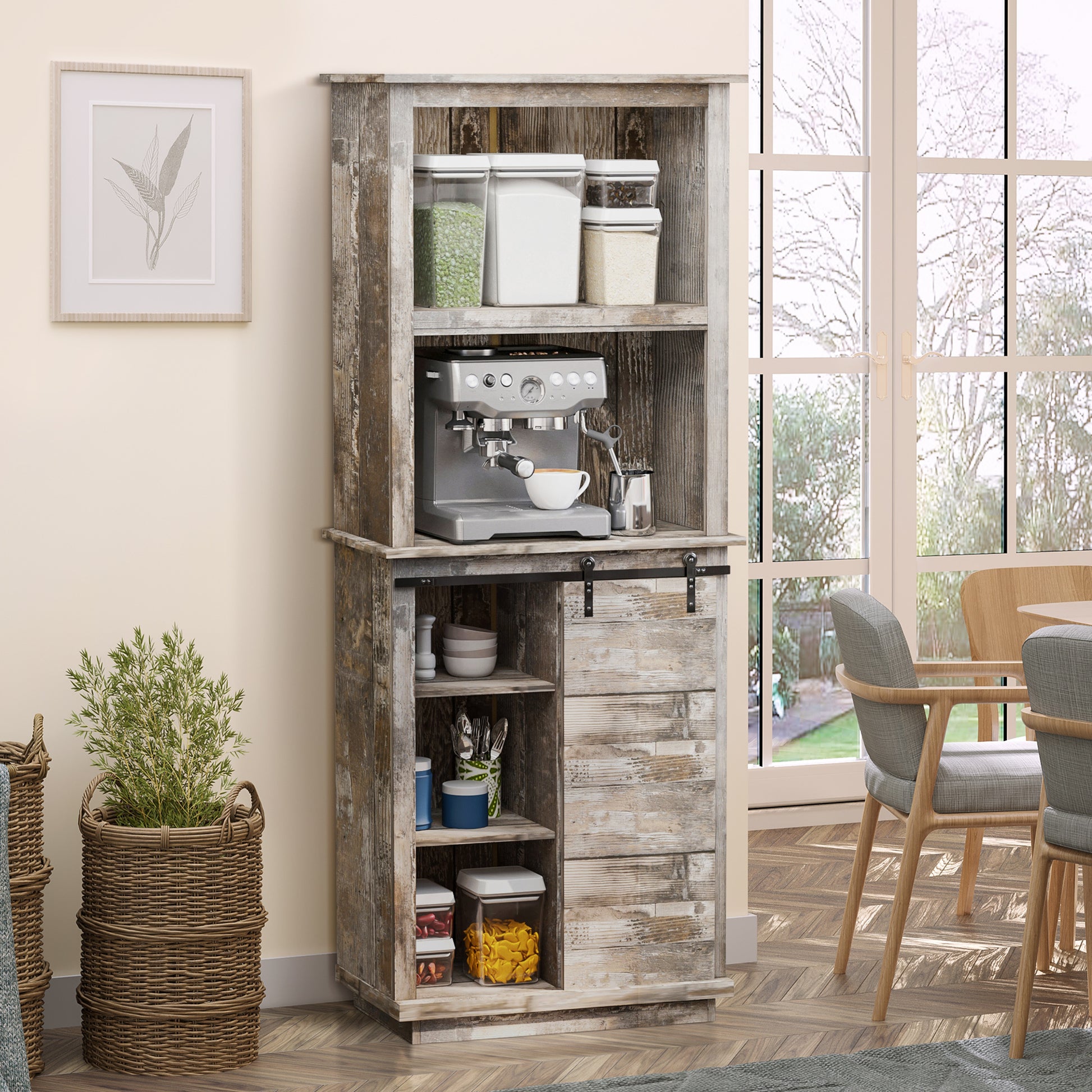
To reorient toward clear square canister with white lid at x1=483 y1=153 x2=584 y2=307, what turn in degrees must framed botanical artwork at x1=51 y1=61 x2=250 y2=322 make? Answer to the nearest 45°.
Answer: approximately 90° to its left

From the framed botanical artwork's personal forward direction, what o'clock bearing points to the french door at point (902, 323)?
The french door is roughly at 8 o'clock from the framed botanical artwork.

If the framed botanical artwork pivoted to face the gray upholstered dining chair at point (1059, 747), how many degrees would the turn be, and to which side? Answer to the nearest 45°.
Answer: approximately 45° to its left

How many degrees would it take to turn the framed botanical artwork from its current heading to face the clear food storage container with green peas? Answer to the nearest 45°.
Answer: approximately 45° to its left

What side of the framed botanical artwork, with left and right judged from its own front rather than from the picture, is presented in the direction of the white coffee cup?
left

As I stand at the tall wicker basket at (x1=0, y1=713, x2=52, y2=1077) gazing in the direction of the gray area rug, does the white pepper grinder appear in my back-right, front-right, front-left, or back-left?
front-left

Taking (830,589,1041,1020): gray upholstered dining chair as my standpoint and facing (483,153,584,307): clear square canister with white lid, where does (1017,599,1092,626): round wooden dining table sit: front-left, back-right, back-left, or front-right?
back-right

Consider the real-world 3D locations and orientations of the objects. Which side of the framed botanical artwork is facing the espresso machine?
left

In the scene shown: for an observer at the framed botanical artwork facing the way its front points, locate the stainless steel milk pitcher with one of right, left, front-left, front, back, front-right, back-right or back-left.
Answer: left

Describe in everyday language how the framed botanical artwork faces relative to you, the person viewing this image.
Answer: facing the viewer

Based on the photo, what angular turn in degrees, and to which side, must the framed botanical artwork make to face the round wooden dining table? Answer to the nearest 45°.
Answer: approximately 90° to its left

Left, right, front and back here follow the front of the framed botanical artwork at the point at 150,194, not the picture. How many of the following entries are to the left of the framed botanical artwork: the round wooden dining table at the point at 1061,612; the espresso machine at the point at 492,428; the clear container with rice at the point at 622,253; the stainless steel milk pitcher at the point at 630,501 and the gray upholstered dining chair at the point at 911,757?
5
